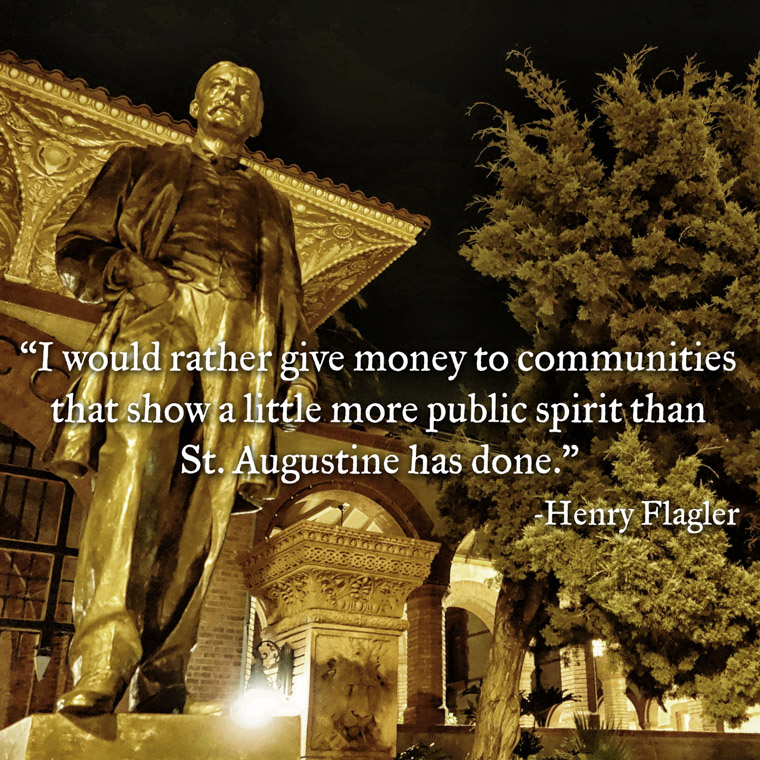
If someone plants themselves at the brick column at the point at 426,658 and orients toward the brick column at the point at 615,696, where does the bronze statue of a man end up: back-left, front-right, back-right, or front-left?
back-right

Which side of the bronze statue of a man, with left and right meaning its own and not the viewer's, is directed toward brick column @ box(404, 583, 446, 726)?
back

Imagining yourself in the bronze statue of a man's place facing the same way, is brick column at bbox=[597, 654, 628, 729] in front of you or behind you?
behind

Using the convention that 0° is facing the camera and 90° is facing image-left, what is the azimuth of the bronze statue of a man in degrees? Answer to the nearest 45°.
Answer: approximately 0°

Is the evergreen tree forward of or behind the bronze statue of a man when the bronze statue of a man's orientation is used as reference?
behind

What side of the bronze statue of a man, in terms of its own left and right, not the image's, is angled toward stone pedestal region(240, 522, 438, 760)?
back
